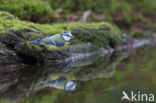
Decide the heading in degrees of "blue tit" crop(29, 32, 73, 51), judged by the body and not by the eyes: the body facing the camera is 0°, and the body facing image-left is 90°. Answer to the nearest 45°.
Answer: approximately 270°
